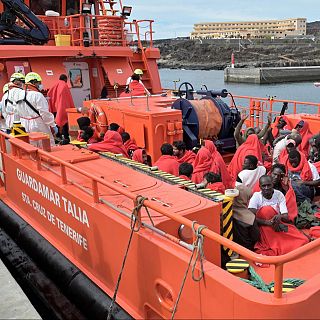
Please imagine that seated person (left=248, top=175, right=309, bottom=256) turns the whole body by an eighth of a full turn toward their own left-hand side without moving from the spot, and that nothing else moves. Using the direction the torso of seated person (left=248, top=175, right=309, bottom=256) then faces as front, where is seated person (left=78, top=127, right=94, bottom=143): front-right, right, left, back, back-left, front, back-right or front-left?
back

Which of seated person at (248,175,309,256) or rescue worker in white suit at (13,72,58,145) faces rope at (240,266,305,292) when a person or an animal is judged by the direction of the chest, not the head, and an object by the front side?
the seated person

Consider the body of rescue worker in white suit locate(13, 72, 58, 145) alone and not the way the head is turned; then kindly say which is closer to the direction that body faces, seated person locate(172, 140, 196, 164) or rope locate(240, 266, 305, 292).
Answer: the seated person

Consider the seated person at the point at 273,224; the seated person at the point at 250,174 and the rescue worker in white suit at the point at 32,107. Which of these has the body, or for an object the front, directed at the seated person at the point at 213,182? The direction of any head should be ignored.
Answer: the seated person at the point at 250,174

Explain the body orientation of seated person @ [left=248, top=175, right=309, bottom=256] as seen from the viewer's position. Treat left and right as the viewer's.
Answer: facing the viewer

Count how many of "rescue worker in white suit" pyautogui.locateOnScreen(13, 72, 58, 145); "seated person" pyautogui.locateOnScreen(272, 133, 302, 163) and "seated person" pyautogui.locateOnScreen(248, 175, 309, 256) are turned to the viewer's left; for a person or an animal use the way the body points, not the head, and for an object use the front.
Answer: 0

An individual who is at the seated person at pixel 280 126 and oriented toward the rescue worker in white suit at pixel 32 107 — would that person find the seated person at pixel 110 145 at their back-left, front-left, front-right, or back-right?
front-left

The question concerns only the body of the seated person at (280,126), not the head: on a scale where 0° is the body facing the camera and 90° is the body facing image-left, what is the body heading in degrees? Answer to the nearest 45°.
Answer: approximately 45°

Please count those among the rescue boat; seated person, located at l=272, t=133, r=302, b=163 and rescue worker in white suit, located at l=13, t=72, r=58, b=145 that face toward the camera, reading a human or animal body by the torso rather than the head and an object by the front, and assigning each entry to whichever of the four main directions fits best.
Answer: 0

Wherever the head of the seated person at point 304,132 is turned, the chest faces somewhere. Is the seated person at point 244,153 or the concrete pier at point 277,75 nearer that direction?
the seated person
